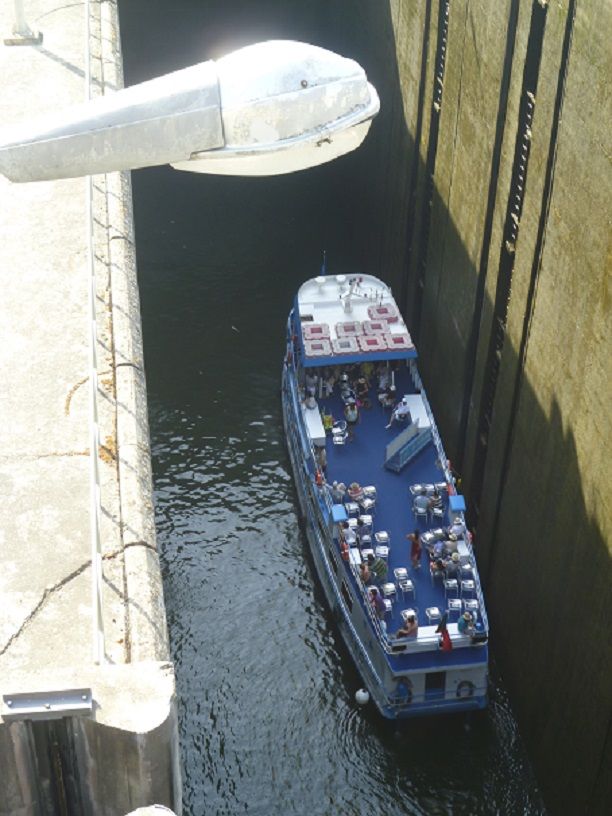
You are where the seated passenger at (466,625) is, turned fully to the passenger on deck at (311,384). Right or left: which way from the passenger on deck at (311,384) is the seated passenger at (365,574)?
left

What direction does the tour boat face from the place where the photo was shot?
facing away from the viewer

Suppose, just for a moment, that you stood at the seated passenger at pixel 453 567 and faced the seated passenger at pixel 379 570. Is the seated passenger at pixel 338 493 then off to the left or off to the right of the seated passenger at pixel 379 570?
right
